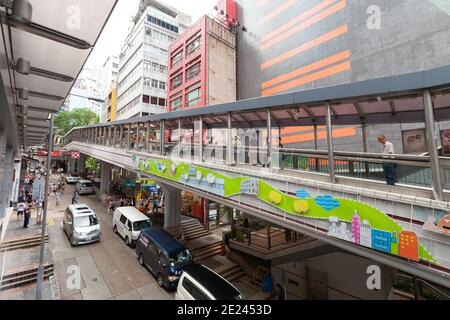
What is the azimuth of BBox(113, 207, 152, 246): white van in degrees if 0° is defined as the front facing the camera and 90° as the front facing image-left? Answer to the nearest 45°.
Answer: approximately 315°

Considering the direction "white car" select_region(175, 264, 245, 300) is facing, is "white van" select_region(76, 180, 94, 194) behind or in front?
behind

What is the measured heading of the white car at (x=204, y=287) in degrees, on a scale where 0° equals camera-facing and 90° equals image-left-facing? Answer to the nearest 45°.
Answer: approximately 315°

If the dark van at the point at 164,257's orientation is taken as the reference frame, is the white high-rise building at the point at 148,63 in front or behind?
behind

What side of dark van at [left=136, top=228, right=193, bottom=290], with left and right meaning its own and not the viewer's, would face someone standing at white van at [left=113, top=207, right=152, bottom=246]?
back

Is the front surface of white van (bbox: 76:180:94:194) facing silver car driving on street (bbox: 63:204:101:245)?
yes

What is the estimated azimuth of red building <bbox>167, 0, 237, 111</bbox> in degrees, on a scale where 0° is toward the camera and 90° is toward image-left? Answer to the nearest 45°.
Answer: approximately 45°

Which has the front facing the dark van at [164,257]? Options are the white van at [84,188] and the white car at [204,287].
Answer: the white van

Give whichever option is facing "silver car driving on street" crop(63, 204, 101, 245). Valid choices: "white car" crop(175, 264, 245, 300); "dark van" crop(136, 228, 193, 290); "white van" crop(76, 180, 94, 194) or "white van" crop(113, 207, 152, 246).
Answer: "white van" crop(76, 180, 94, 194)

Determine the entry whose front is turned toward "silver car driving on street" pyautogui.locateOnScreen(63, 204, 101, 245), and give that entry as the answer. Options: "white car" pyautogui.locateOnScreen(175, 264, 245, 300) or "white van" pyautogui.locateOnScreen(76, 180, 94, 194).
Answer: the white van

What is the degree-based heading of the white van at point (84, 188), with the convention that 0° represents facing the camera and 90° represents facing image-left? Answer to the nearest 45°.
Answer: approximately 0°
